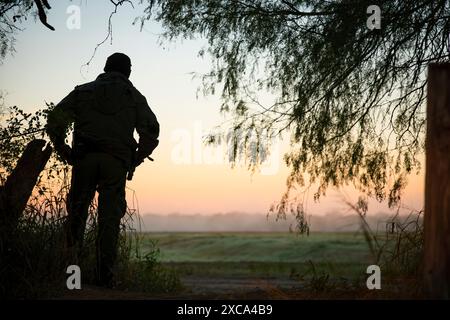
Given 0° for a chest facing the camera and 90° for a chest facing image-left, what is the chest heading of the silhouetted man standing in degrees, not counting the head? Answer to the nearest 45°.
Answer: approximately 180°

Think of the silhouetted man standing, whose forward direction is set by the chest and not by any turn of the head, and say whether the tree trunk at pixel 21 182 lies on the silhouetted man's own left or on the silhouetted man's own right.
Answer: on the silhouetted man's own left

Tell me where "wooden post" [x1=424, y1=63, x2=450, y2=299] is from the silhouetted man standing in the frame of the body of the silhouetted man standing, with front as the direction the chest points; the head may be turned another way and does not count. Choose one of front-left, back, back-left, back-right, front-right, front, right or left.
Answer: back-right
